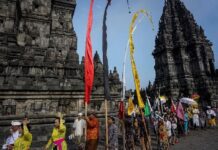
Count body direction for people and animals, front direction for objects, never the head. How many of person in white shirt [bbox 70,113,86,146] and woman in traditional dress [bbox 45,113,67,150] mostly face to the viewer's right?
0

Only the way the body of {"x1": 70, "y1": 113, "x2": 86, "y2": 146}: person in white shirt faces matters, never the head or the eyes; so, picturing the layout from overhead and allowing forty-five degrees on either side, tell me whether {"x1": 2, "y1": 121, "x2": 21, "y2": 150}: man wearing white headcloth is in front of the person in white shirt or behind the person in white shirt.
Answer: in front

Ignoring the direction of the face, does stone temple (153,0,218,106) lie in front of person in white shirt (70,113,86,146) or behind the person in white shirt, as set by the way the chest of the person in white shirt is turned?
behind

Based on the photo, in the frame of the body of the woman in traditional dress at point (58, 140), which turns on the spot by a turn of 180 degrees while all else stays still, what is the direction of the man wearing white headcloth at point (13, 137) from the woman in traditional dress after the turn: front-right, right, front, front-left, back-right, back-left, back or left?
back-left

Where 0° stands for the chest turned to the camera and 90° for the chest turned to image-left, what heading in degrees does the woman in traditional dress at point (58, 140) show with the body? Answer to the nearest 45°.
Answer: approximately 45°

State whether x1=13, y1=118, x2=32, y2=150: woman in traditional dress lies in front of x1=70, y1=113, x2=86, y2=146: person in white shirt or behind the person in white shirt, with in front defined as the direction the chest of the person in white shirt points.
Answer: in front

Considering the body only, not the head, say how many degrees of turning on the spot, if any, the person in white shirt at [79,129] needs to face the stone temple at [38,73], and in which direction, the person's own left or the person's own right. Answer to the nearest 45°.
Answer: approximately 135° to the person's own right

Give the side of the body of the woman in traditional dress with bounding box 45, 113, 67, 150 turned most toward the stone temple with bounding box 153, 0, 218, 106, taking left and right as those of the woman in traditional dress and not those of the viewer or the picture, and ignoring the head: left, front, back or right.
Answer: back
